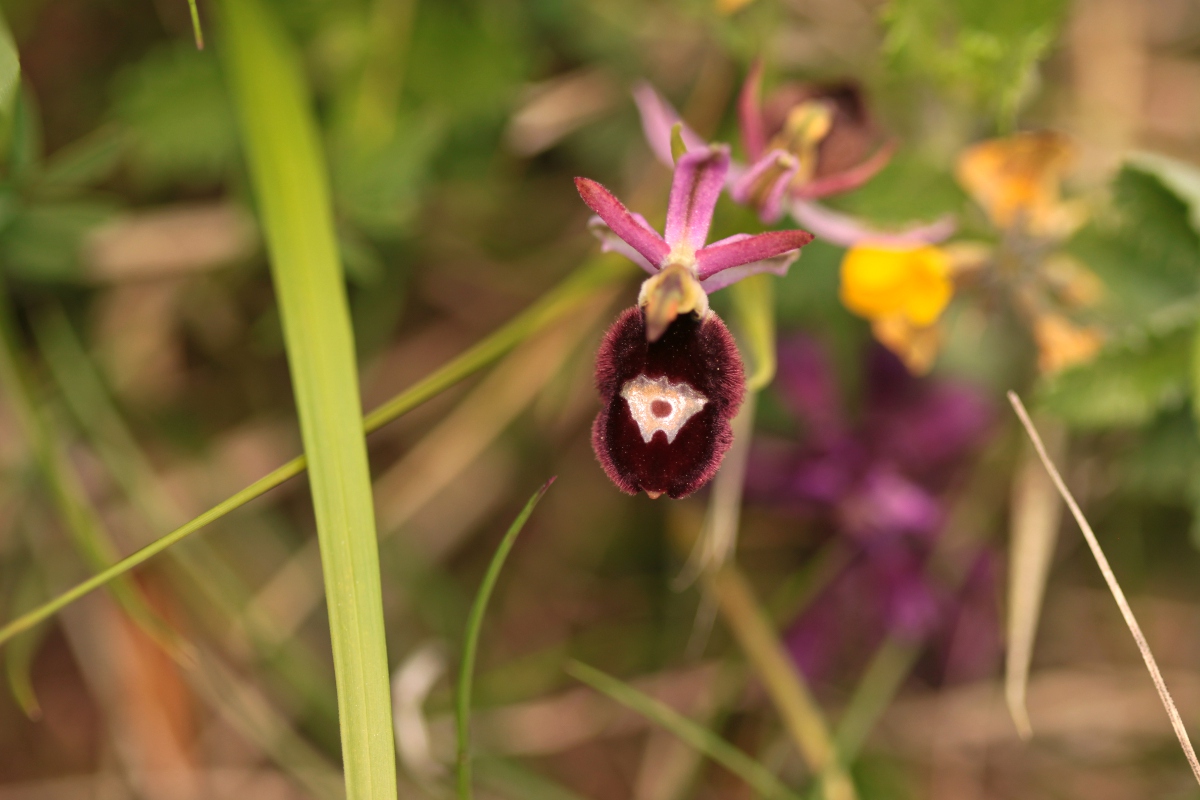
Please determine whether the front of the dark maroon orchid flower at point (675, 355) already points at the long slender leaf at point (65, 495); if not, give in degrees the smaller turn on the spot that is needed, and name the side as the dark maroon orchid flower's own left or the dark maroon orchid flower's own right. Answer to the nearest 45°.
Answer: approximately 135° to the dark maroon orchid flower's own right

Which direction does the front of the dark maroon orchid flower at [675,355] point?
toward the camera

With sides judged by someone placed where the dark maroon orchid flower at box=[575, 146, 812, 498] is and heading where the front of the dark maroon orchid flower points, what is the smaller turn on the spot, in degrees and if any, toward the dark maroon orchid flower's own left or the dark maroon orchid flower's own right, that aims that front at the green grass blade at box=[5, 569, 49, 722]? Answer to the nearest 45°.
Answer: approximately 135° to the dark maroon orchid flower's own right

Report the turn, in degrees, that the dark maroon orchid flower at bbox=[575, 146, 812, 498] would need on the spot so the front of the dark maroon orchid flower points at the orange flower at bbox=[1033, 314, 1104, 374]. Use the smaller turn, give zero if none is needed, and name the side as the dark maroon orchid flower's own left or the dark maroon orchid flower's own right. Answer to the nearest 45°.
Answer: approximately 135° to the dark maroon orchid flower's own left

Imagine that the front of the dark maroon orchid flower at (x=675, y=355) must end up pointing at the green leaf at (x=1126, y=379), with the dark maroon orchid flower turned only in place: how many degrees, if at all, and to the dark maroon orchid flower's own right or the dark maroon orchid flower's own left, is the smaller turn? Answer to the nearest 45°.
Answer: approximately 135° to the dark maroon orchid flower's own left
